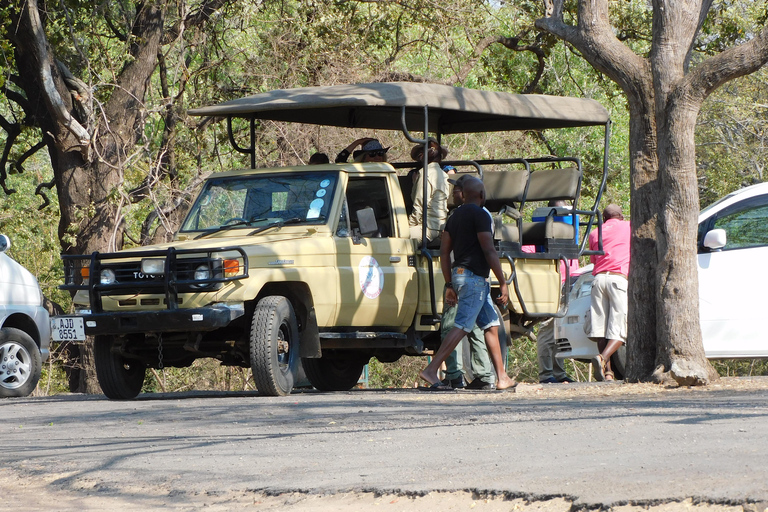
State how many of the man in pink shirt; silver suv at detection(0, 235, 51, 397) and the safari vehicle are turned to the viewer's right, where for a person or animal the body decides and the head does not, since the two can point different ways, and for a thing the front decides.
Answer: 1

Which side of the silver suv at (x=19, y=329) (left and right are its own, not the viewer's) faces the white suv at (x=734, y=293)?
front

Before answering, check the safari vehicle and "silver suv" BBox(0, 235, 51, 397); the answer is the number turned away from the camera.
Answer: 0

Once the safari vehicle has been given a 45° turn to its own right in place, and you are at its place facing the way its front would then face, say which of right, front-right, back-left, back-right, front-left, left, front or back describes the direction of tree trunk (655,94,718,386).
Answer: back

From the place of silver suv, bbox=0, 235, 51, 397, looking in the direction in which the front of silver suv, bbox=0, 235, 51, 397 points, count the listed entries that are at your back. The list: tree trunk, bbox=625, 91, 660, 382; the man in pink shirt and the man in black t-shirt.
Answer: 0

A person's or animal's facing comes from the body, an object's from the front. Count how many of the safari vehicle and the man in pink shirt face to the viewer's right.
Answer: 0

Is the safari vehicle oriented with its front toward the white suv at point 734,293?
no

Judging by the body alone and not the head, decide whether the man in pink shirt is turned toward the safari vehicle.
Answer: no

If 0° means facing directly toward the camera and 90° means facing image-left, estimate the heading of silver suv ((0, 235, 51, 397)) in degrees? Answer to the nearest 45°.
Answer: approximately 270°

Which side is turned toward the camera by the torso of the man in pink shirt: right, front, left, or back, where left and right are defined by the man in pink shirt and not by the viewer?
back

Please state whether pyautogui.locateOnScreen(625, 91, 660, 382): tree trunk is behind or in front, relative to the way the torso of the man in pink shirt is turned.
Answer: behind

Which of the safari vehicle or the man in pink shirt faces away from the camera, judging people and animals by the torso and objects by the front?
the man in pink shirt

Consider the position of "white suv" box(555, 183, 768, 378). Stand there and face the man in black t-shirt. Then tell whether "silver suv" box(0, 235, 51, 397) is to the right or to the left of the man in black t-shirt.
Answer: right

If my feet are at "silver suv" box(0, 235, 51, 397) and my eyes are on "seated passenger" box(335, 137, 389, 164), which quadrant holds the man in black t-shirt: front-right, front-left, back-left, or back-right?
front-right

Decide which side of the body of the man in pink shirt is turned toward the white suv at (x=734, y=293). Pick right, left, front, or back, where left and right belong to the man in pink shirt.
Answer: right

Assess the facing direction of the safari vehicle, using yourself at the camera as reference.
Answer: facing the viewer and to the left of the viewer
